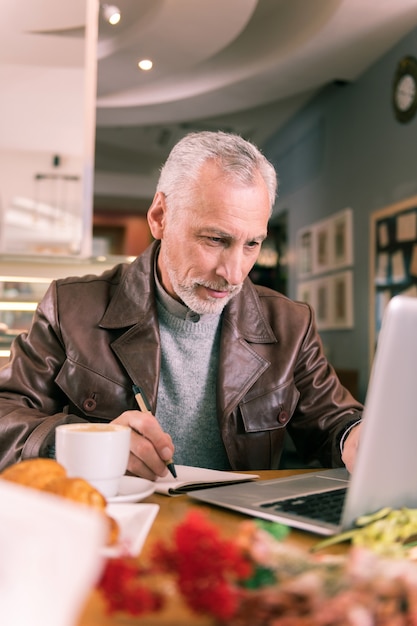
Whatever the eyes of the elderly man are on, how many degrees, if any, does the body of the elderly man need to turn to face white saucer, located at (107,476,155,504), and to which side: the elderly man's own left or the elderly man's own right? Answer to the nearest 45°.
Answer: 0° — they already face it

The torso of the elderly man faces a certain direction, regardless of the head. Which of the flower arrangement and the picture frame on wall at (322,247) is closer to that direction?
the flower arrangement

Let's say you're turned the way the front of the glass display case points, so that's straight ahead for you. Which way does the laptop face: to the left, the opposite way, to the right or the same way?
the opposite way

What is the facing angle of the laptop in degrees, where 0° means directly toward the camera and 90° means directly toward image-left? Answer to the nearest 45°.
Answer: approximately 135°

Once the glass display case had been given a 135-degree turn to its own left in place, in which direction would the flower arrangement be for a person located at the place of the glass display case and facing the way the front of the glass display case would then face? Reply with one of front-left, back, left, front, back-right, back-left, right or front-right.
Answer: back-right

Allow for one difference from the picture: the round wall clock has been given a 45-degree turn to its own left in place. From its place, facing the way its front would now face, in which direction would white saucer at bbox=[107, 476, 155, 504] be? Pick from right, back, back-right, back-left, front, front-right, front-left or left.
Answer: front

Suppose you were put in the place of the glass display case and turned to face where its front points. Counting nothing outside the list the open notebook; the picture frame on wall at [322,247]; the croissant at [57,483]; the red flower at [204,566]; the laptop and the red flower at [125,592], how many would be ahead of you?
5

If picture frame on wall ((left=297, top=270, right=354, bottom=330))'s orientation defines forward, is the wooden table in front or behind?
in front

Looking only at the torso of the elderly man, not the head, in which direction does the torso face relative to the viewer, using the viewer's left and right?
facing the viewer

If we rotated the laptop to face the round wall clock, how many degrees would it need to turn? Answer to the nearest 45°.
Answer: approximately 45° to its right

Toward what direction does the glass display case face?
toward the camera

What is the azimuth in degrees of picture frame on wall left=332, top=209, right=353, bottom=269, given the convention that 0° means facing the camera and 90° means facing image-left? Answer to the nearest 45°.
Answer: approximately 45°

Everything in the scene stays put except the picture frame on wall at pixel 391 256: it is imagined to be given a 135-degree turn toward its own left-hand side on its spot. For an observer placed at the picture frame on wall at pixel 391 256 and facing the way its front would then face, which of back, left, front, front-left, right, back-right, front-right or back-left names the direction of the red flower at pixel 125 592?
right

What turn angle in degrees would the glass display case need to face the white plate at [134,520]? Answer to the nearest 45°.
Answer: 0° — it already faces it

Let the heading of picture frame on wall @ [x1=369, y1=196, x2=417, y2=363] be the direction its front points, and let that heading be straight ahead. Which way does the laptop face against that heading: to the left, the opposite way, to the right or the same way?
to the right

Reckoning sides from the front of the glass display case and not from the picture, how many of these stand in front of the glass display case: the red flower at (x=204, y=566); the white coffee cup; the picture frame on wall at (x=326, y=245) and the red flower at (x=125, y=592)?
3
